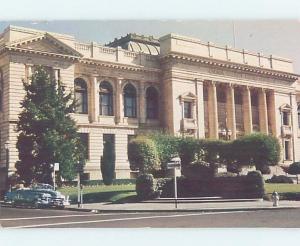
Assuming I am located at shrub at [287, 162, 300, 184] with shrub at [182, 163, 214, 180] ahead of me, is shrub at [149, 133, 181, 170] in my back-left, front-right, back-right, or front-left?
front-right

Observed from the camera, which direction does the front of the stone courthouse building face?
facing the viewer and to the right of the viewer

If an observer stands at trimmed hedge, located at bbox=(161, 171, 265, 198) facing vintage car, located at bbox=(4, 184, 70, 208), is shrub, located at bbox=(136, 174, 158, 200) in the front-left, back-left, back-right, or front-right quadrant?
front-right

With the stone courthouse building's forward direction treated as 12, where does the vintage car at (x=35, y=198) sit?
The vintage car is roughly at 2 o'clock from the stone courthouse building.

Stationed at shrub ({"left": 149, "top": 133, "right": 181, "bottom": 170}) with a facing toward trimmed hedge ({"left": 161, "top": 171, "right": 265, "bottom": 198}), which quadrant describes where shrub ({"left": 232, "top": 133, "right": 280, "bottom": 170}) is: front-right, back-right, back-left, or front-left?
front-left
